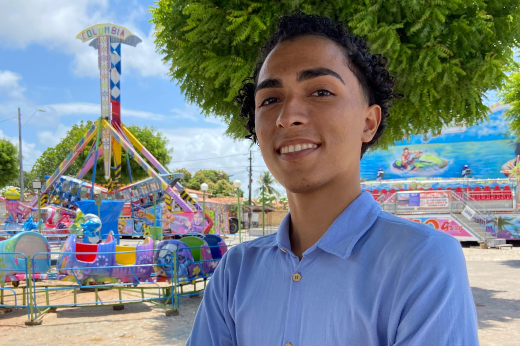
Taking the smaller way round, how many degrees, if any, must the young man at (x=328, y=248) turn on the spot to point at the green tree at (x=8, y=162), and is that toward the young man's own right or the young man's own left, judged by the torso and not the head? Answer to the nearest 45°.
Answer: approximately 90° to the young man's own right

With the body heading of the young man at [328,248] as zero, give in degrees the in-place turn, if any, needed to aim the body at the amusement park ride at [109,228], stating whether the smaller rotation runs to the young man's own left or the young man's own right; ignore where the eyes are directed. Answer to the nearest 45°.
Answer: approximately 90° to the young man's own right

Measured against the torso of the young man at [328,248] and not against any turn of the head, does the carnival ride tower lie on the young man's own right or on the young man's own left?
on the young man's own right

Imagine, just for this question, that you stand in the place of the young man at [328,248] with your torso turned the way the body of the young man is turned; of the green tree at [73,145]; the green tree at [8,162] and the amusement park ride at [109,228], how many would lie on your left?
0

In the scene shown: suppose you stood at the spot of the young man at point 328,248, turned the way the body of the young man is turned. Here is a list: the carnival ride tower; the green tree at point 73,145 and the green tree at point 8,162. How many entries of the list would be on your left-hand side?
0

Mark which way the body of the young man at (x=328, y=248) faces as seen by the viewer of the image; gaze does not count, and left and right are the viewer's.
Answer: facing the viewer and to the left of the viewer

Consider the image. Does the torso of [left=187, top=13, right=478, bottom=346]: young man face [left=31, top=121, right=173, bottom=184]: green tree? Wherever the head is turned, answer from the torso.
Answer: no
